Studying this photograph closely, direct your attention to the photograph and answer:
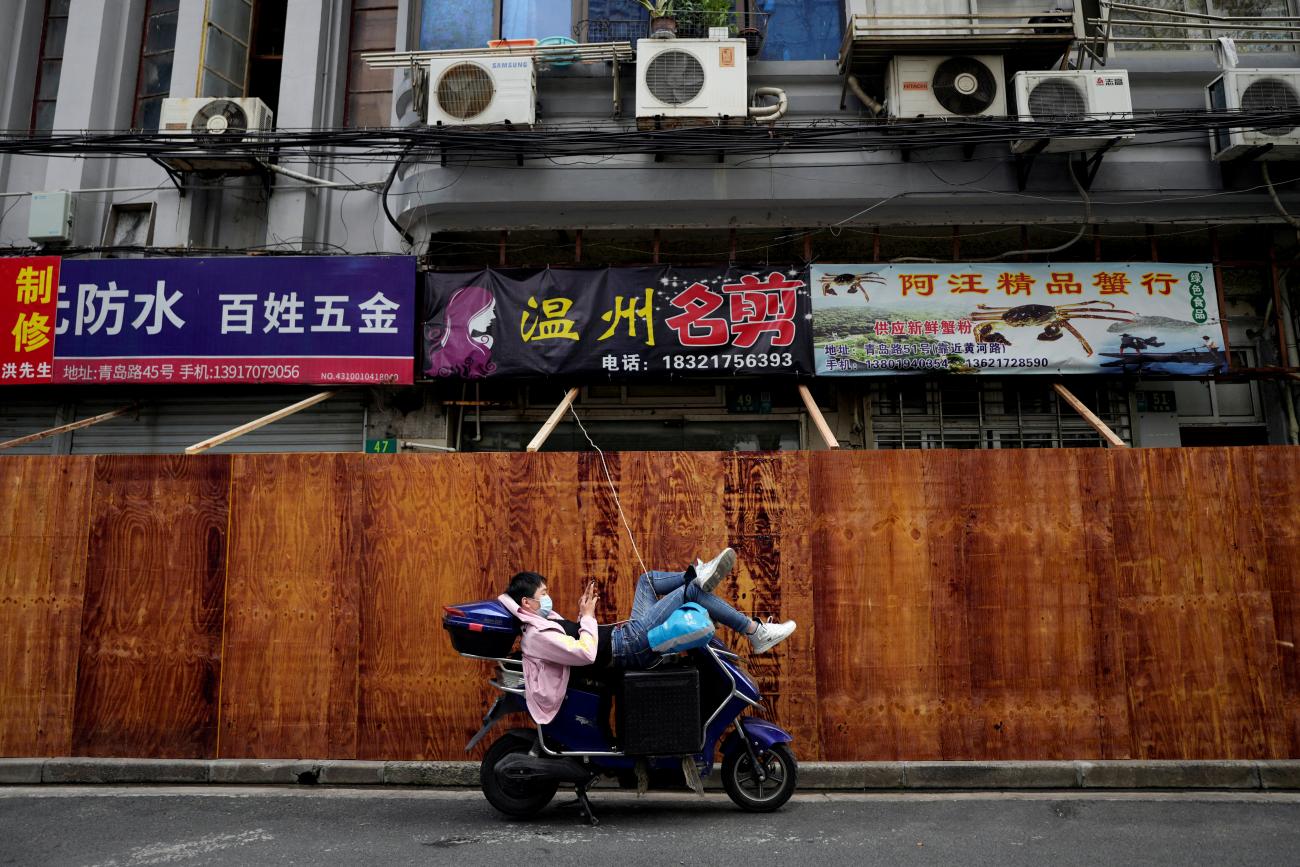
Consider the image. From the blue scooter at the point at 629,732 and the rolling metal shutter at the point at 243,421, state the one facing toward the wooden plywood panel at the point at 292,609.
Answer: the rolling metal shutter

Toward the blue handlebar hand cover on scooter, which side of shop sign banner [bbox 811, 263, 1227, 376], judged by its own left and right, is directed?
front

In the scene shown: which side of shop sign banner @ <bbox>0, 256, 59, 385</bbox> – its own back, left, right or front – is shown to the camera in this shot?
front

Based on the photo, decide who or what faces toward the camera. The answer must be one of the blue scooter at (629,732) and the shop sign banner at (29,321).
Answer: the shop sign banner

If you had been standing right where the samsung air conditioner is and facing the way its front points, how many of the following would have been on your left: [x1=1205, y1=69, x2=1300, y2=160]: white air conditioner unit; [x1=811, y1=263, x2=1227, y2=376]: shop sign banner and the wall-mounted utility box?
2

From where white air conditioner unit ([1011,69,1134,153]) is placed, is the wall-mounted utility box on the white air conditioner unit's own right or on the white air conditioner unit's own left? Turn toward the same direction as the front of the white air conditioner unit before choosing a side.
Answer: on the white air conditioner unit's own right

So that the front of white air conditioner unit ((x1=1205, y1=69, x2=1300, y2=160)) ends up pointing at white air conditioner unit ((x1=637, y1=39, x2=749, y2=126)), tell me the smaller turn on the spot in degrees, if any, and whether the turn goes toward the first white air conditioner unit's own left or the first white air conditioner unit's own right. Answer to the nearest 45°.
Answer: approximately 45° to the first white air conditioner unit's own right

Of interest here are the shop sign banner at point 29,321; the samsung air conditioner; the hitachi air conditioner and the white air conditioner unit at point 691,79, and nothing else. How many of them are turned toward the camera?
4

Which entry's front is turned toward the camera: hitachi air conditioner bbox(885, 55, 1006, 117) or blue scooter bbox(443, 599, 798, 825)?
the hitachi air conditioner

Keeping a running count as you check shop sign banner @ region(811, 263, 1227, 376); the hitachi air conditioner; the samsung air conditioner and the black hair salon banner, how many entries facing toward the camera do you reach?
4

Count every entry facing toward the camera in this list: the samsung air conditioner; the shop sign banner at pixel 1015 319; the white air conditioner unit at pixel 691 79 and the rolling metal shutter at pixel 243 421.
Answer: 4

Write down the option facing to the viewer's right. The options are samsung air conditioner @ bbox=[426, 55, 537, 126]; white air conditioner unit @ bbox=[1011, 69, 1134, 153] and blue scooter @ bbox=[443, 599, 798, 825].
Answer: the blue scooter

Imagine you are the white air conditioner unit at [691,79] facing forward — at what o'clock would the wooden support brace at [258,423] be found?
The wooden support brace is roughly at 3 o'clock from the white air conditioner unit.

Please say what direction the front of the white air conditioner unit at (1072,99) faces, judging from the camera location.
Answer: facing the viewer

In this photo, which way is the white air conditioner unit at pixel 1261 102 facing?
toward the camera
